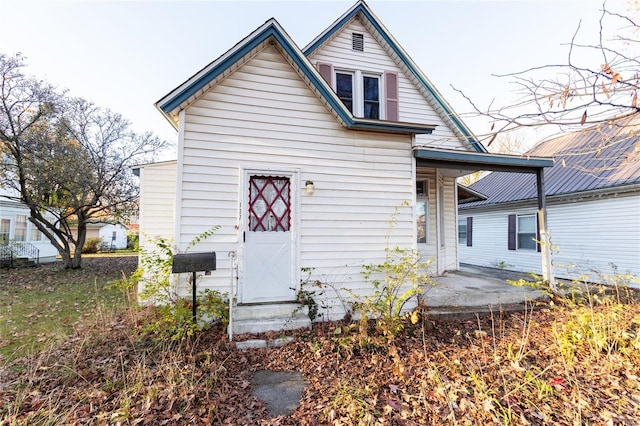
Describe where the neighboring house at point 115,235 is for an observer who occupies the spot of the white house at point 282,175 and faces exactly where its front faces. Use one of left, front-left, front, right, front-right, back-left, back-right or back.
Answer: back-right

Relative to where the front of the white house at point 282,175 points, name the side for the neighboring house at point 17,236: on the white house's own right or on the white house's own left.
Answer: on the white house's own right

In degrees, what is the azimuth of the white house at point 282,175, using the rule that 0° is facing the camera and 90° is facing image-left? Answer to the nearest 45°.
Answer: approximately 0°

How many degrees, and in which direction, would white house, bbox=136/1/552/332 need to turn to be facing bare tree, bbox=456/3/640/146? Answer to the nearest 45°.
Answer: approximately 45° to its left

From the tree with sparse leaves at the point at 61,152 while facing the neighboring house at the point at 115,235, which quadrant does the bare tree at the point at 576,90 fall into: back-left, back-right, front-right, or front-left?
back-right

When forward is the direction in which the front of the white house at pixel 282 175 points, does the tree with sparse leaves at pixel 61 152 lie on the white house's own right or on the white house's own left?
on the white house's own right

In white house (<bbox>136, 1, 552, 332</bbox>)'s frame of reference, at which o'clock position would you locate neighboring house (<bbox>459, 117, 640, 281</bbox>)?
The neighboring house is roughly at 8 o'clock from the white house.

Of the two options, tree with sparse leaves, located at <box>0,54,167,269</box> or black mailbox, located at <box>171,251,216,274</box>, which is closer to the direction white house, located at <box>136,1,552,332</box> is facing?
the black mailbox
